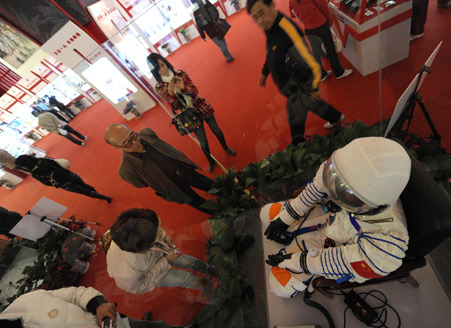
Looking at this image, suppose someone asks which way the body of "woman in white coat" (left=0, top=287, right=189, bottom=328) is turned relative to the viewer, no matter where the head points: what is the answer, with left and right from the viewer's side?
facing to the right of the viewer

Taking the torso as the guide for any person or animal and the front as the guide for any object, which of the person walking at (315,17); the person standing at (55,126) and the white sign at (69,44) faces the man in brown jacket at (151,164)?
the white sign

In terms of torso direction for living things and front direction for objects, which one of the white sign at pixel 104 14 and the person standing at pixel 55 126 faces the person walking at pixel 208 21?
the white sign

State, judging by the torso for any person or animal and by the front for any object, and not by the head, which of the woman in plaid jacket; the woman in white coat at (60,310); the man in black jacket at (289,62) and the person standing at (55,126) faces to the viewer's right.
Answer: the woman in white coat

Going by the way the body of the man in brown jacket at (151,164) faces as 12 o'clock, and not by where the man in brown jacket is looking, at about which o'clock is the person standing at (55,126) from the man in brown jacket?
The person standing is roughly at 7 o'clock from the man in brown jacket.

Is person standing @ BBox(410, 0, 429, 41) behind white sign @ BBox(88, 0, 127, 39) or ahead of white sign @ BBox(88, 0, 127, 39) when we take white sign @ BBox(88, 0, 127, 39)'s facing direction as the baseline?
ahead

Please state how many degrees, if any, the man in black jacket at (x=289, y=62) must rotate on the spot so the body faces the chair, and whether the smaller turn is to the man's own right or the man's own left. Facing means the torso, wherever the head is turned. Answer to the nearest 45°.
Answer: approximately 45° to the man's own left

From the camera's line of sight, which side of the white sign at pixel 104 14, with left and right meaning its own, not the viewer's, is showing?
front

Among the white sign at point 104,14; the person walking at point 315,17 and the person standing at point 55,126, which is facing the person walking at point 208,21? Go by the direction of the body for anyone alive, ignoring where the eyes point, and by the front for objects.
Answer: the white sign

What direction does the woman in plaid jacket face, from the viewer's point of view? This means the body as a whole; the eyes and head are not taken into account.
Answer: toward the camera

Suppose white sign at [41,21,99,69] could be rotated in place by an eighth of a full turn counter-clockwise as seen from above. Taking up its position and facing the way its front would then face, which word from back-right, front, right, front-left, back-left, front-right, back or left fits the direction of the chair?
front-right

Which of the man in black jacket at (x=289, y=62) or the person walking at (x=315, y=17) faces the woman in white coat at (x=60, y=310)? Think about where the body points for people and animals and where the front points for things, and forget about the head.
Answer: the man in black jacket

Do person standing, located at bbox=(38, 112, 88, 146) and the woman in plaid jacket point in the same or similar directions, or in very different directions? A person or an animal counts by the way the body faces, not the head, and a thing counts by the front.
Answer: very different directions

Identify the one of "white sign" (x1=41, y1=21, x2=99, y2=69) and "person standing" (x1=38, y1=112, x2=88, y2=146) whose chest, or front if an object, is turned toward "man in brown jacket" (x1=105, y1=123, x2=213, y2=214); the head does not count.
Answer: the white sign

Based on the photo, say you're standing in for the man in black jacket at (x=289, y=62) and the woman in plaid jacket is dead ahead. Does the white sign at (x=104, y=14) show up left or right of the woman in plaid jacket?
right

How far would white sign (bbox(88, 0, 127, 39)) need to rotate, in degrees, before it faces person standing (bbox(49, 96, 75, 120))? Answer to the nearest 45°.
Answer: approximately 90° to its right

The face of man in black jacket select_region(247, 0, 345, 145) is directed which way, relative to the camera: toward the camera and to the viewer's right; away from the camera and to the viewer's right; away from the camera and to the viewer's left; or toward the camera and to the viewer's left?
toward the camera and to the viewer's left
